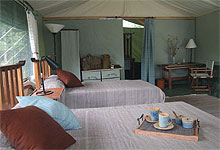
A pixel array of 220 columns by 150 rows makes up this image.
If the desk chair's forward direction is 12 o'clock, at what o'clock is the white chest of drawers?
The white chest of drawers is roughly at 11 o'clock from the desk chair.

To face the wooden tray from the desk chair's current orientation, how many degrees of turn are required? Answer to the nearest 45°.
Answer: approximately 90° to its left

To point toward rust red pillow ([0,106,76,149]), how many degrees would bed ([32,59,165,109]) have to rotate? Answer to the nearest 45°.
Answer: approximately 90° to its right

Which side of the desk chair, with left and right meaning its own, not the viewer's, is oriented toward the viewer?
left

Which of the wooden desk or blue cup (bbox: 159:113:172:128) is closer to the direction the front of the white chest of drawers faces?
the blue cup

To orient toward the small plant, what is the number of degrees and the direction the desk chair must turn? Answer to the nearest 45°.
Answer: approximately 45° to its right

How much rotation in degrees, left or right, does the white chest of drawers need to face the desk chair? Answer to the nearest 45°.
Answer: approximately 90° to its left

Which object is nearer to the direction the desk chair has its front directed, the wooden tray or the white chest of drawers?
the white chest of drawers

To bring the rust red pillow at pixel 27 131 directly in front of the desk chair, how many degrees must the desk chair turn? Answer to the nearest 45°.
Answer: approximately 90° to its left

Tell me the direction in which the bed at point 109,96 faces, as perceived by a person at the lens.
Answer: facing to the right of the viewer

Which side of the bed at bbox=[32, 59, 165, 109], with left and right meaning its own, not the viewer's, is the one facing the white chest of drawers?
left

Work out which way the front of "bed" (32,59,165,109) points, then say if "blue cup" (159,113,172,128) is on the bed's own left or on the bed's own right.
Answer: on the bed's own right

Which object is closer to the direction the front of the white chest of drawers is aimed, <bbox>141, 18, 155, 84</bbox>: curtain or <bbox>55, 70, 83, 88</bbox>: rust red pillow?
the rust red pillow

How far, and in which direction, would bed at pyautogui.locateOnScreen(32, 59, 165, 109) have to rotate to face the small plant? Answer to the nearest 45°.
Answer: approximately 45° to its left
